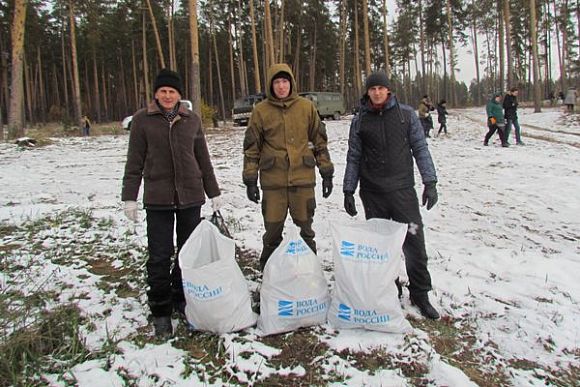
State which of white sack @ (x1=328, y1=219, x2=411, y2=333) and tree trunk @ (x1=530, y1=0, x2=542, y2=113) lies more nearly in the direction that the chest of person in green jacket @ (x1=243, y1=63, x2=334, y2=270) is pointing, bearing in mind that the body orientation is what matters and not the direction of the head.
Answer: the white sack

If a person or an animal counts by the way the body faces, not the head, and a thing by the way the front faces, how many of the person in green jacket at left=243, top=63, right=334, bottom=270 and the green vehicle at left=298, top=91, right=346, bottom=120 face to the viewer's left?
1

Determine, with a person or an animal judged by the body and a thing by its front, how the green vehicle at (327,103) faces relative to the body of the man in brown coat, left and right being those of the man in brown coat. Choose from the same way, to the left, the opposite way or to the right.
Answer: to the right

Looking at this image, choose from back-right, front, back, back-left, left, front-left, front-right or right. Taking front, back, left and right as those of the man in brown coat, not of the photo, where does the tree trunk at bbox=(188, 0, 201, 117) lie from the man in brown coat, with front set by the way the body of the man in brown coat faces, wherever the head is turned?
back

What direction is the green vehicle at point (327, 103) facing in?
to the viewer's left

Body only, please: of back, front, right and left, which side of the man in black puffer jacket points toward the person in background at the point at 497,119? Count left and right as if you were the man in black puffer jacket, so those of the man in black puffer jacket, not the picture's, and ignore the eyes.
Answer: back
